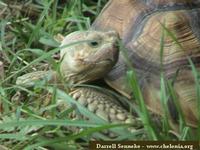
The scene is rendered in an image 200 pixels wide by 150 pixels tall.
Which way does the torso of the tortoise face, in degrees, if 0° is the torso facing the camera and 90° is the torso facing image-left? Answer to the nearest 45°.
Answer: approximately 90°
